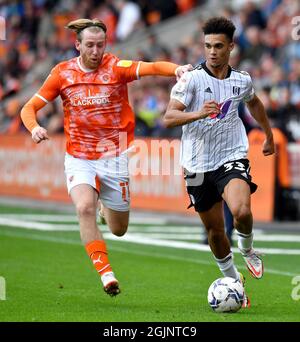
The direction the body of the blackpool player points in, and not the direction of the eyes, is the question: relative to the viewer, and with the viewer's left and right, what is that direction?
facing the viewer

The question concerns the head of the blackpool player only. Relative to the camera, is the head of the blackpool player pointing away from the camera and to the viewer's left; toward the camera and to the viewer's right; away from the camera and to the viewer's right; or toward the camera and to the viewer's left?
toward the camera and to the viewer's right
